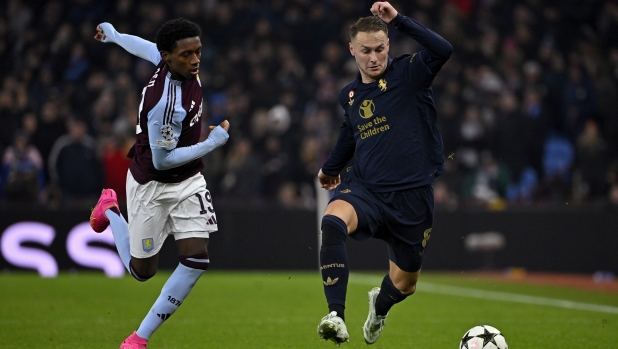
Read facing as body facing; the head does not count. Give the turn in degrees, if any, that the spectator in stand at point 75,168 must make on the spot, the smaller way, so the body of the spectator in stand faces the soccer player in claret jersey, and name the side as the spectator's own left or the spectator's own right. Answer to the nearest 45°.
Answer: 0° — they already face them

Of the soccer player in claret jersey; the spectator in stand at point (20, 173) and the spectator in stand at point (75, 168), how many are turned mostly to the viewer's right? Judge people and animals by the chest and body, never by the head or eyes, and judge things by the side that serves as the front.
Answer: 1

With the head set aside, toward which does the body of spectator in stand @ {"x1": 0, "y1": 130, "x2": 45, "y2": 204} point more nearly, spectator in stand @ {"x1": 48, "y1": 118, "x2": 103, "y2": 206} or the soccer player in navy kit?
the soccer player in navy kit

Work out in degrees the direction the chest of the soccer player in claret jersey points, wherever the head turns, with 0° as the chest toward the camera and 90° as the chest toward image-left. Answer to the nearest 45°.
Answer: approximately 270°

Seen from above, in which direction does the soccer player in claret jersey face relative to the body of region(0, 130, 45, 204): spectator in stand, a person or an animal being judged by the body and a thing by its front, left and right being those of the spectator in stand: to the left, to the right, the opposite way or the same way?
to the left

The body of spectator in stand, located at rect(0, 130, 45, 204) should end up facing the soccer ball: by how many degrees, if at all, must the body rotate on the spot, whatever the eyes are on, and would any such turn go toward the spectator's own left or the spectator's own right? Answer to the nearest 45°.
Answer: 0° — they already face it

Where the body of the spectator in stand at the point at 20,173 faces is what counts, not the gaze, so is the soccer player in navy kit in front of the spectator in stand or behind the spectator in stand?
in front

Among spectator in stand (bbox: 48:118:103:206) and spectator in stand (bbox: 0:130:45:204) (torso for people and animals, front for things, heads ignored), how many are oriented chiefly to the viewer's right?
0

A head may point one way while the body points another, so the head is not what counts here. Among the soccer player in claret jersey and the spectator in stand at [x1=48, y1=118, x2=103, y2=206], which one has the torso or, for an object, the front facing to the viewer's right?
the soccer player in claret jersey

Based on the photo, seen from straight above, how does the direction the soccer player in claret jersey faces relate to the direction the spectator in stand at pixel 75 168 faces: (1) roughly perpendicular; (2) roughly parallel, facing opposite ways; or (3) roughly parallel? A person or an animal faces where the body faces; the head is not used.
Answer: roughly perpendicular
